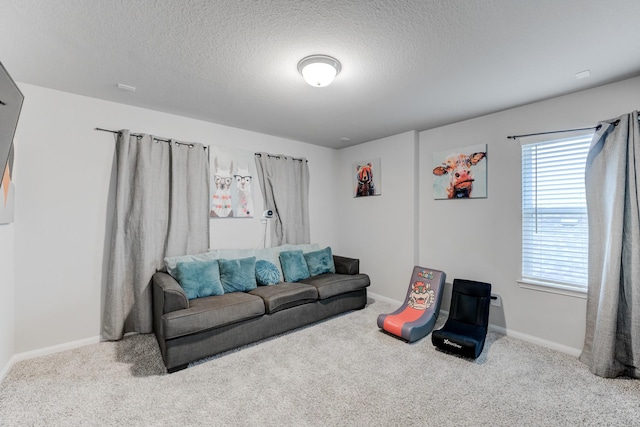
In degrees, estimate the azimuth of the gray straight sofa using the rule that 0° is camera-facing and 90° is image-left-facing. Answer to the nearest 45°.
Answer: approximately 315°

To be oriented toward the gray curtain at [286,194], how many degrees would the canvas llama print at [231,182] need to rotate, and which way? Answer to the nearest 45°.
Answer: approximately 45° to its left

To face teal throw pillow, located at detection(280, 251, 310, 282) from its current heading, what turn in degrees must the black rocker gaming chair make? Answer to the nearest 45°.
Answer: approximately 45° to its right

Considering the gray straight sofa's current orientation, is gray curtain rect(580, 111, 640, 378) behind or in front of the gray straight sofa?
in front

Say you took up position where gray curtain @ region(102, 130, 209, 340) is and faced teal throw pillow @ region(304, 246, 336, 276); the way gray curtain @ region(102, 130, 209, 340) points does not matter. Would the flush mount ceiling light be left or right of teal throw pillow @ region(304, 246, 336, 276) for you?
right

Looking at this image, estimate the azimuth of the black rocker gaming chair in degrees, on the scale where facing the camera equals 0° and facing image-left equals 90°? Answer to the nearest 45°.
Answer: approximately 45°

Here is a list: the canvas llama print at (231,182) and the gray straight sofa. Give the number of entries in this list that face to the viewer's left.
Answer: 0

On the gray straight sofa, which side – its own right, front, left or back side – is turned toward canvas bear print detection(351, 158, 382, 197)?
left

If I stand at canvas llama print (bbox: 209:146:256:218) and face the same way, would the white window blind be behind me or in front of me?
in front

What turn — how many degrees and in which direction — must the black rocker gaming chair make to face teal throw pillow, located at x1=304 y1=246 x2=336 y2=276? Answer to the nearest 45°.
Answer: approximately 45° to its right
